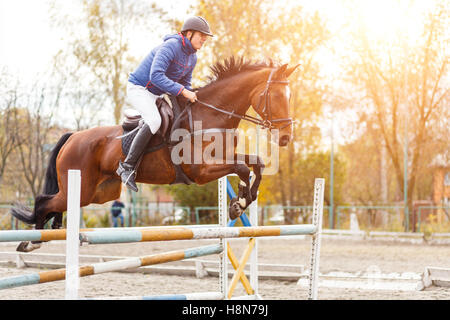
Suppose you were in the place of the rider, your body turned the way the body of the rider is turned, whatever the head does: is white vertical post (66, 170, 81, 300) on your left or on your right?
on your right

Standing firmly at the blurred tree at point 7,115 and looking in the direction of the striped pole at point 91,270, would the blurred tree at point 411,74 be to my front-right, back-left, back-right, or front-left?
front-left

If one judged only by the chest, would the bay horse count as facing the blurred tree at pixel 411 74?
no

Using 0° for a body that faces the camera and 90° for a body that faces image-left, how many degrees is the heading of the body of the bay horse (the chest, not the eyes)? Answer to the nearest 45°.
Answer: approximately 270°

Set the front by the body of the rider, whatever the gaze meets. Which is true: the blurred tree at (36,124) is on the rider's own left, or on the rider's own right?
on the rider's own left

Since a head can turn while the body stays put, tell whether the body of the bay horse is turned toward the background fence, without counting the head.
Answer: no

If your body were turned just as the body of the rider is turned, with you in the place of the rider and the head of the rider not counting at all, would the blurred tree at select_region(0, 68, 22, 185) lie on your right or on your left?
on your left

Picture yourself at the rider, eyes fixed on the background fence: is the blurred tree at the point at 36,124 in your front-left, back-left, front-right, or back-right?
front-left

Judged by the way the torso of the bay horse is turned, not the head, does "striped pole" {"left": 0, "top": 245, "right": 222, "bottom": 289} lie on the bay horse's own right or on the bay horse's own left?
on the bay horse's own right

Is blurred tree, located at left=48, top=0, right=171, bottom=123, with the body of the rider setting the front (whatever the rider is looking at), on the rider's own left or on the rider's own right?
on the rider's own left

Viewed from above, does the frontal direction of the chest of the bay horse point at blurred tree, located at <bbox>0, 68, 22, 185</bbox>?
no

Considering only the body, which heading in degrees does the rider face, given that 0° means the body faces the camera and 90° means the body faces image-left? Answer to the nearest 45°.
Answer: approximately 270°

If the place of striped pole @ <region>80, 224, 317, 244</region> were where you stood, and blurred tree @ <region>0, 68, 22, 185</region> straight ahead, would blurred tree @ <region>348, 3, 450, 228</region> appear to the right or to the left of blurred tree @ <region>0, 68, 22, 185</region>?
right

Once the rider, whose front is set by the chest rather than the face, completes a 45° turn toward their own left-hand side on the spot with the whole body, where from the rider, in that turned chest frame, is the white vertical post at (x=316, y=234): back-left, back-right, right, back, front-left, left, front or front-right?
front-right
